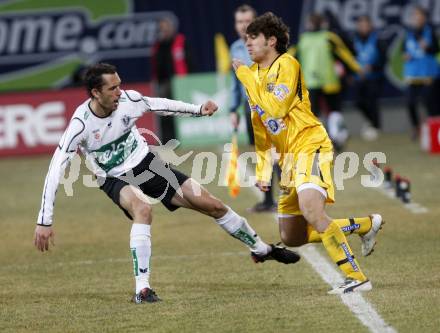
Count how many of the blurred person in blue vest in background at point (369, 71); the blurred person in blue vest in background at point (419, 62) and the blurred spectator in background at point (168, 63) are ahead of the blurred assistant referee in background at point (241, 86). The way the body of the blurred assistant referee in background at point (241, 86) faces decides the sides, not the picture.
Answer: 0

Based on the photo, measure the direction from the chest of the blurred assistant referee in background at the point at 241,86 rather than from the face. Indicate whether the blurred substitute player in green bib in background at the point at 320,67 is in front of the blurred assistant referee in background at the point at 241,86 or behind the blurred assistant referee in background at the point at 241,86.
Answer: behind

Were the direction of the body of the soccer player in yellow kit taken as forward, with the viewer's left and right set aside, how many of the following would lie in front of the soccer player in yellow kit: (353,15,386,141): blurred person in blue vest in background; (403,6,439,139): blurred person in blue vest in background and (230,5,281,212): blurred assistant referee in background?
0

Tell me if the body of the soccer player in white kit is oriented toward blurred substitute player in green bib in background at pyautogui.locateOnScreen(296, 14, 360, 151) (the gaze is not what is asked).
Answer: no

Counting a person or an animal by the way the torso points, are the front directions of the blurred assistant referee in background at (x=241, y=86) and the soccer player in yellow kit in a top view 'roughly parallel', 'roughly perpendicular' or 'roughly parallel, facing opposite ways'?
roughly parallel

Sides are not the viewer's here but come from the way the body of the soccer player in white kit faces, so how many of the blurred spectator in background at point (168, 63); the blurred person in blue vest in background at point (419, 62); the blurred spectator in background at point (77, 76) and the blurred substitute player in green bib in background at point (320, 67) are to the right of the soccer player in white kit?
0

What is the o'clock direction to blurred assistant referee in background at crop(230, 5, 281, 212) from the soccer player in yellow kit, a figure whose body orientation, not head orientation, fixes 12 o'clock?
The blurred assistant referee in background is roughly at 4 o'clock from the soccer player in yellow kit.

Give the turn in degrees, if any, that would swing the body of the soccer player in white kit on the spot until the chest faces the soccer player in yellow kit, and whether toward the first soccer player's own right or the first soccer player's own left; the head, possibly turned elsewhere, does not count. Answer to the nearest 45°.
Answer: approximately 45° to the first soccer player's own left

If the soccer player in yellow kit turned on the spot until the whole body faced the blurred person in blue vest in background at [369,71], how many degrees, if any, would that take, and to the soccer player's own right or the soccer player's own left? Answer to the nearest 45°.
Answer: approximately 135° to the soccer player's own right

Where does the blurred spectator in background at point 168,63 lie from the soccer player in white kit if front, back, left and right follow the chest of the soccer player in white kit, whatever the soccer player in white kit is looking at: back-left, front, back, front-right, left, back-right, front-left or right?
back-left

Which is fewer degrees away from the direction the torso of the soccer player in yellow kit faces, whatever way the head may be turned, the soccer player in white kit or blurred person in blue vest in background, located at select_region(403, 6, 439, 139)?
the soccer player in white kit

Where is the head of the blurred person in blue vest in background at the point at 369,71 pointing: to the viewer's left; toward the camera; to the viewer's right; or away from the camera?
toward the camera

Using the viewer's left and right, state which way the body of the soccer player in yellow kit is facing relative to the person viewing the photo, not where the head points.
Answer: facing the viewer and to the left of the viewer

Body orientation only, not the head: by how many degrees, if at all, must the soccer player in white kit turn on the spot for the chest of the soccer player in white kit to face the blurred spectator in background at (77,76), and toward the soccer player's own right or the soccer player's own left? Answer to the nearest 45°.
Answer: approximately 135° to the soccer player's own left

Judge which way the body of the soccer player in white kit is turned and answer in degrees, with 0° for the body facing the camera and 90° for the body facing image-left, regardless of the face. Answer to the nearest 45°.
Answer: approximately 315°

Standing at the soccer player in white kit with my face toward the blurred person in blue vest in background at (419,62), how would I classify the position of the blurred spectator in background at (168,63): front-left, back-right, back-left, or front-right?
front-left

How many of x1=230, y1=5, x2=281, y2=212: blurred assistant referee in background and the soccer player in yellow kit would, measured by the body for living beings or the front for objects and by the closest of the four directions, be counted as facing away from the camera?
0
